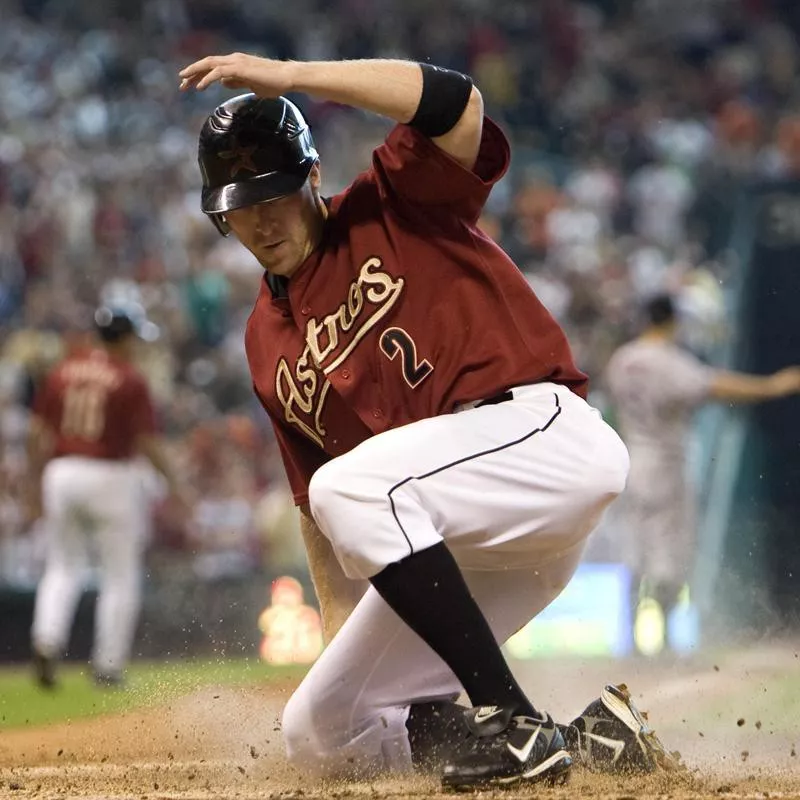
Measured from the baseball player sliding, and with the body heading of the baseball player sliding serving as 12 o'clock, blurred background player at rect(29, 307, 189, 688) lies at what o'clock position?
The blurred background player is roughly at 4 o'clock from the baseball player sliding.

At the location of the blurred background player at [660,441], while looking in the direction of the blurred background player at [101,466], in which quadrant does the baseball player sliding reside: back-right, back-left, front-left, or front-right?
front-left

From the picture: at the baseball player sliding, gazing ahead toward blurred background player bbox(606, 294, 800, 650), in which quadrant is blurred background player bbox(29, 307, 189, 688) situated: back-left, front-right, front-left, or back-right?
front-left

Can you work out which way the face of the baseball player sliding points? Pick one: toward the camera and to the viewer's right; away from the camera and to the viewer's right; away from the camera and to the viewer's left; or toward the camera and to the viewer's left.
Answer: toward the camera and to the viewer's left

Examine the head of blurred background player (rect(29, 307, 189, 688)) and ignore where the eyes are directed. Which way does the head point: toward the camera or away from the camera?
away from the camera

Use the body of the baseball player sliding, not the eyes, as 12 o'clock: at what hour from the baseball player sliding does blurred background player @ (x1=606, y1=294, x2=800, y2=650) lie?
The blurred background player is roughly at 5 o'clock from the baseball player sliding.

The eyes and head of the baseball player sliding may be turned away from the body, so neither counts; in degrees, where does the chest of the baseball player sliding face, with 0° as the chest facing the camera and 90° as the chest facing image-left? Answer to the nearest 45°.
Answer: approximately 45°
